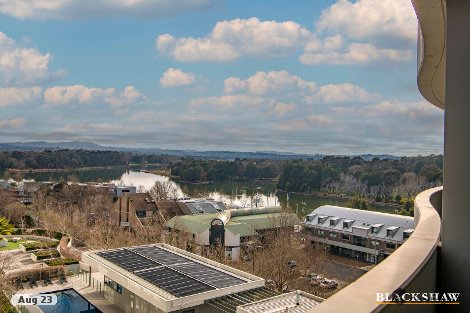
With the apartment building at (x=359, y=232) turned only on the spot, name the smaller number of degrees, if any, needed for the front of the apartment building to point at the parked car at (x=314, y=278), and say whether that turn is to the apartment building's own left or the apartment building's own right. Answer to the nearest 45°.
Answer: approximately 45° to the apartment building's own left

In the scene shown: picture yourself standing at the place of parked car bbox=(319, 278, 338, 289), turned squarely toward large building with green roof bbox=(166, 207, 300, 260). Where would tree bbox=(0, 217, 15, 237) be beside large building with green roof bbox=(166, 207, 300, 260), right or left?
left

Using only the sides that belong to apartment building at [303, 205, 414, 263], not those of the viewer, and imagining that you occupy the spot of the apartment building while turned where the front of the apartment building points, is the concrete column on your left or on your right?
on your left

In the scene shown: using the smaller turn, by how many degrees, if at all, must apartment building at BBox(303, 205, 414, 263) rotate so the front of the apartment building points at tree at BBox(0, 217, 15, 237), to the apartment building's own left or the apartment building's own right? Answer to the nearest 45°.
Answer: approximately 45° to the apartment building's own right

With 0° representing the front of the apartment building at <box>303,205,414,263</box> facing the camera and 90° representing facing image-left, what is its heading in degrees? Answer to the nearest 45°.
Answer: approximately 45°
